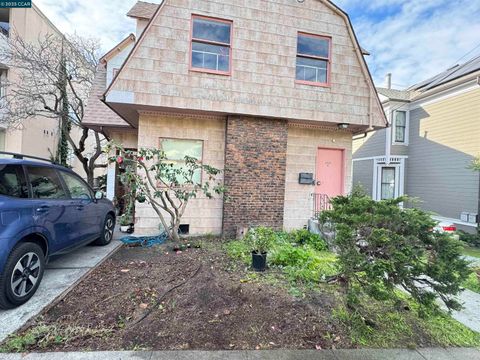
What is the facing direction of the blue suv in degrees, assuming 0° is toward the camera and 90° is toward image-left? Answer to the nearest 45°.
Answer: approximately 225°

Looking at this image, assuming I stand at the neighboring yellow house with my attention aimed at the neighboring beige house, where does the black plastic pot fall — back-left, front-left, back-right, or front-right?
front-left

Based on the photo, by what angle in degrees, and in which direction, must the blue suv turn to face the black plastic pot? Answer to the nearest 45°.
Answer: approximately 45° to its right

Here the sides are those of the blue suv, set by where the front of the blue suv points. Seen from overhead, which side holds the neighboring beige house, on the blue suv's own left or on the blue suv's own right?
on the blue suv's own left

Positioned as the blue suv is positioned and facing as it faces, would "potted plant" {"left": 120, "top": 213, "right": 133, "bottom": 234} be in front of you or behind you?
in front

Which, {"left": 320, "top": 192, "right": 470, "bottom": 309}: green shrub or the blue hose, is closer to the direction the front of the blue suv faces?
the blue hose

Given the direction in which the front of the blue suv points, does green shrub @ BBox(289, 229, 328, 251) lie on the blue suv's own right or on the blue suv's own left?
on the blue suv's own right

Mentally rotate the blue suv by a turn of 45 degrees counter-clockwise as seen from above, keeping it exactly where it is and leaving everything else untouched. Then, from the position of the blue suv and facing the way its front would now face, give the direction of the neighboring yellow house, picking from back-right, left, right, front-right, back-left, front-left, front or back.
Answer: right

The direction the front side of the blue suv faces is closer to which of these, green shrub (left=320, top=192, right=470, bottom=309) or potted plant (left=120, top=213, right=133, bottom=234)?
the potted plant

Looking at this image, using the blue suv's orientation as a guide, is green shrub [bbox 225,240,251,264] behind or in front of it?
in front

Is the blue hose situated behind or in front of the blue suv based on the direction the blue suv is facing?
in front

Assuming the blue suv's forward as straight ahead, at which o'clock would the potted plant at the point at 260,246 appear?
The potted plant is roughly at 2 o'clock from the blue suv.

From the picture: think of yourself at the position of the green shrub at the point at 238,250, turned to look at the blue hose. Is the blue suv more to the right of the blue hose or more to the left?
left

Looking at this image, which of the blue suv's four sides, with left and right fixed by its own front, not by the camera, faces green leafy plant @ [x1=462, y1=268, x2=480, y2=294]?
right

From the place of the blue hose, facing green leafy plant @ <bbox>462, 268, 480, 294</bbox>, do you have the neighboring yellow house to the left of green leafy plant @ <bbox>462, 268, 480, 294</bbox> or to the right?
left

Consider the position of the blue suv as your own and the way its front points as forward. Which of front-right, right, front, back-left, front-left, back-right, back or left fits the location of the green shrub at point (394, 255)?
right
